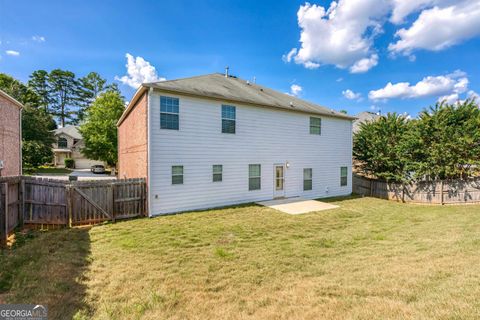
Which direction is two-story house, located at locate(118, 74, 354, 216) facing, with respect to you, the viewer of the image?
facing away from the viewer and to the left of the viewer

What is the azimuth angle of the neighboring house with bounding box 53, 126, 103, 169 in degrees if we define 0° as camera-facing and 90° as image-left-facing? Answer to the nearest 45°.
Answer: approximately 0°

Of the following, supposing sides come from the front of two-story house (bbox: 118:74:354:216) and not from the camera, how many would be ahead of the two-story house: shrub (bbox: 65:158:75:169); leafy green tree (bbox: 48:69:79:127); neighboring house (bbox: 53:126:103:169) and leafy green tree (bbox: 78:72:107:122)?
4

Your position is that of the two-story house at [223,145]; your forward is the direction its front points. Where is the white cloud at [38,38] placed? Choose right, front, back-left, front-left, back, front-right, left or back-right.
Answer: front-left

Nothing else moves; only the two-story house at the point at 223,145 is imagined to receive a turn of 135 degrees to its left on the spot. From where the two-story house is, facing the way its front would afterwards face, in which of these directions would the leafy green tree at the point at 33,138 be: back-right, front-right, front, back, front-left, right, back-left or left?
back-right

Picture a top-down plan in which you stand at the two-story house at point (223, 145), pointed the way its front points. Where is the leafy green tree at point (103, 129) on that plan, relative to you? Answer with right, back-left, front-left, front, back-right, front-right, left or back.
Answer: front

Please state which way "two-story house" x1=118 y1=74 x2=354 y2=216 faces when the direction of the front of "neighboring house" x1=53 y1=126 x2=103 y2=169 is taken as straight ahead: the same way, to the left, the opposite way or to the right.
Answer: the opposite way

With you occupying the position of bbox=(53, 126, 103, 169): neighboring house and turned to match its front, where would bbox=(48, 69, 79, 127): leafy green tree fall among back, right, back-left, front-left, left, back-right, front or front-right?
back

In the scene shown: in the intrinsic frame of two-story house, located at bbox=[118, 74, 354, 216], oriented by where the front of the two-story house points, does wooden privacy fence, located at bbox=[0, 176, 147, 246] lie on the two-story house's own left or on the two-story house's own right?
on the two-story house's own left

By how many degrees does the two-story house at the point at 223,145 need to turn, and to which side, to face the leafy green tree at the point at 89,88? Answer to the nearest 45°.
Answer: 0° — it already faces it

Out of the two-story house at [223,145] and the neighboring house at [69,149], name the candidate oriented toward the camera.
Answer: the neighboring house

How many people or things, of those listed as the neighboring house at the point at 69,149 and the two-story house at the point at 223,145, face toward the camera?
1
